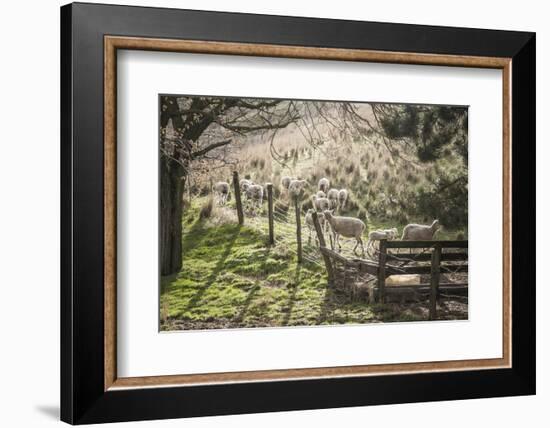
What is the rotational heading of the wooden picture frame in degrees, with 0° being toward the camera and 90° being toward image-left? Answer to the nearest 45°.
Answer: approximately 315°
